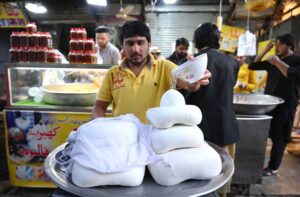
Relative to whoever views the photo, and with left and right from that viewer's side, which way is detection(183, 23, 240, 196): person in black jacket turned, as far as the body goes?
facing away from the viewer and to the left of the viewer

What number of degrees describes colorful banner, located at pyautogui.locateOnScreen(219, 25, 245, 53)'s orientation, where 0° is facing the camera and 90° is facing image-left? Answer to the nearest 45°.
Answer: approximately 0°

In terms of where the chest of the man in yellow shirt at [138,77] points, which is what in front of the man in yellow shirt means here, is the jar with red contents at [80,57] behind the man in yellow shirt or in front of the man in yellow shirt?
behind

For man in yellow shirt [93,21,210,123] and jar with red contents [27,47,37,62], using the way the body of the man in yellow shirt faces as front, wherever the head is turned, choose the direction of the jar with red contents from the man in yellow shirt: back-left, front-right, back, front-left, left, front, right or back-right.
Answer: back-right

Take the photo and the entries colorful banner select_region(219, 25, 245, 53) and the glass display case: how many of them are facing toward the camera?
2

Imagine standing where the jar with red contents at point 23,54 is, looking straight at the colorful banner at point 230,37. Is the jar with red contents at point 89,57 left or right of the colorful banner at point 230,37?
right

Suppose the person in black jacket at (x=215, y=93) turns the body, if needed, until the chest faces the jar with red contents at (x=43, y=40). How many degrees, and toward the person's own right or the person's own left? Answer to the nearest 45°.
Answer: approximately 45° to the person's own left
